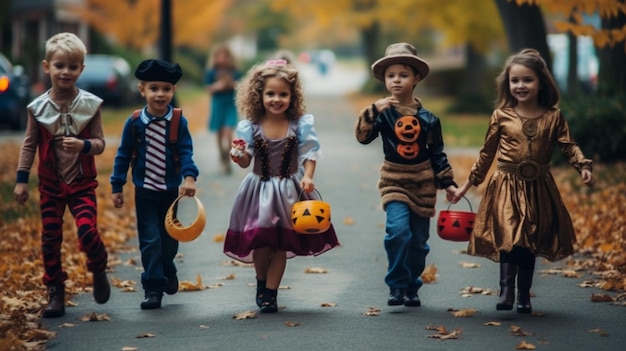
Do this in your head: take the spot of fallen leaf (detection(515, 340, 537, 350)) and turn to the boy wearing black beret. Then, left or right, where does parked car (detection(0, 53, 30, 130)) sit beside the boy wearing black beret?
right

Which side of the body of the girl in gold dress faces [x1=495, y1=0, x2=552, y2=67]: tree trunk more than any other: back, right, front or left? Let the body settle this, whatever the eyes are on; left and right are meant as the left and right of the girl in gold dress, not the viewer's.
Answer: back

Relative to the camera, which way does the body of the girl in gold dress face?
toward the camera

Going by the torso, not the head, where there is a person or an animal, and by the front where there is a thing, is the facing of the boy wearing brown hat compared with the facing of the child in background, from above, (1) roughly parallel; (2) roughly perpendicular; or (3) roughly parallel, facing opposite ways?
roughly parallel

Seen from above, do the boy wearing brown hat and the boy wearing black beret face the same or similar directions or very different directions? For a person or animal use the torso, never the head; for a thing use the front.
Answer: same or similar directions

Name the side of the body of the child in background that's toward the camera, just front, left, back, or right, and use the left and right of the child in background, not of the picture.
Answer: front

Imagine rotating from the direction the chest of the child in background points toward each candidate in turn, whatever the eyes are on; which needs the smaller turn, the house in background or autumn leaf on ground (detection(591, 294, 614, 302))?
the autumn leaf on ground

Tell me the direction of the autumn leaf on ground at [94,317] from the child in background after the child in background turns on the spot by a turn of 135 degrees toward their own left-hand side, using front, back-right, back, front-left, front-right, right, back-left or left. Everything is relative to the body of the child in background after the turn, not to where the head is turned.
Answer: back-right

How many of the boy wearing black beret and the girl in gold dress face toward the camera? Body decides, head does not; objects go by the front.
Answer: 2

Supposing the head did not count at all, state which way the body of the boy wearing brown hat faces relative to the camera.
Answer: toward the camera

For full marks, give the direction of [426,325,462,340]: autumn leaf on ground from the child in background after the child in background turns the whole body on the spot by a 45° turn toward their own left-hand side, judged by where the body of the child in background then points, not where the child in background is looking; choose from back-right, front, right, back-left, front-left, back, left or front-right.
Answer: front-right

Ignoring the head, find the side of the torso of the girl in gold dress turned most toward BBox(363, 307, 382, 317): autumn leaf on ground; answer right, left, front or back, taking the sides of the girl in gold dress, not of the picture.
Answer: right
